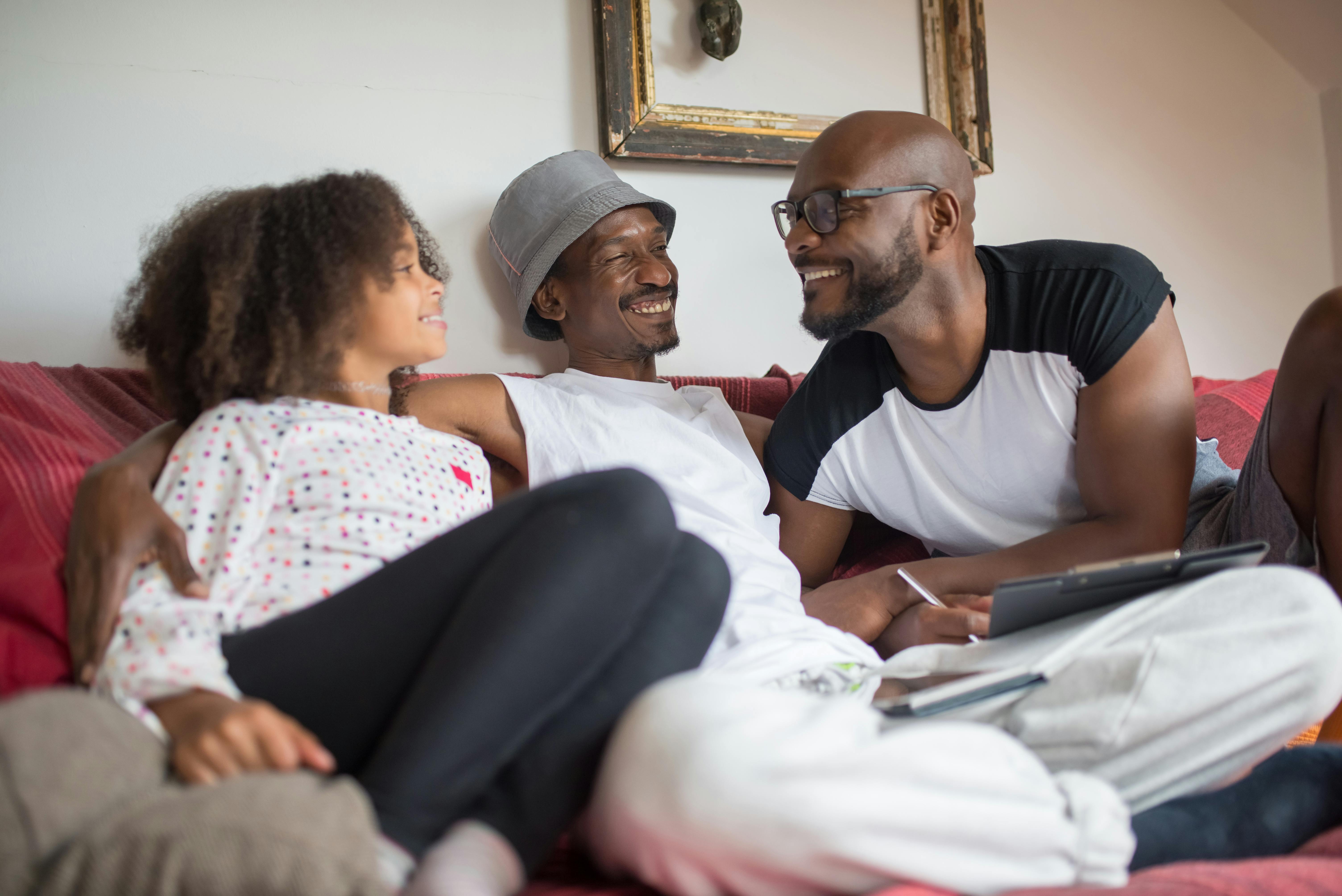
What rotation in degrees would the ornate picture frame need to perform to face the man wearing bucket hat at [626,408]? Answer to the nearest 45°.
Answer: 0° — it already faces them

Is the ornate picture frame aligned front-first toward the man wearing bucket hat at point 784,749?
yes

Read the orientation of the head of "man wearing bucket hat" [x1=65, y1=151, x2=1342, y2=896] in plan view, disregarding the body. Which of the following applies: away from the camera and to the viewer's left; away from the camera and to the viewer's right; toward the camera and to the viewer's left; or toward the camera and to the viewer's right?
toward the camera and to the viewer's right

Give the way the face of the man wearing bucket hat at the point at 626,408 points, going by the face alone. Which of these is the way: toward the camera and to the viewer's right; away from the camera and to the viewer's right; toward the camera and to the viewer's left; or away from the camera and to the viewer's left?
toward the camera and to the viewer's right

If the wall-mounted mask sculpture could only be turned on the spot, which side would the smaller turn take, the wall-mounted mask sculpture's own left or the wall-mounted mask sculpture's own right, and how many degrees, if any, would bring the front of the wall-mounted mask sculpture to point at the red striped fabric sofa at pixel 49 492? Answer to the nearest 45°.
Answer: approximately 45° to the wall-mounted mask sculpture's own right

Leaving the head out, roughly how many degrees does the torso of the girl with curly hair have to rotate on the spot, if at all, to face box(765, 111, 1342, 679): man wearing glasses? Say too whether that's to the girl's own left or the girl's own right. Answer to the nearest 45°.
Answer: approximately 90° to the girl's own left

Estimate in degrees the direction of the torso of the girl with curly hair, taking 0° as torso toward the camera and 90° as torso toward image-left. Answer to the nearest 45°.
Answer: approximately 315°

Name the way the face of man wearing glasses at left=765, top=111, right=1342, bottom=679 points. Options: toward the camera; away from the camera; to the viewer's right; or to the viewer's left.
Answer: to the viewer's left

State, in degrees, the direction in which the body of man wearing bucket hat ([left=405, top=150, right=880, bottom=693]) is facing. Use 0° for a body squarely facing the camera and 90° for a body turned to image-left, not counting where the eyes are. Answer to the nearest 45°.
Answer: approximately 315°
